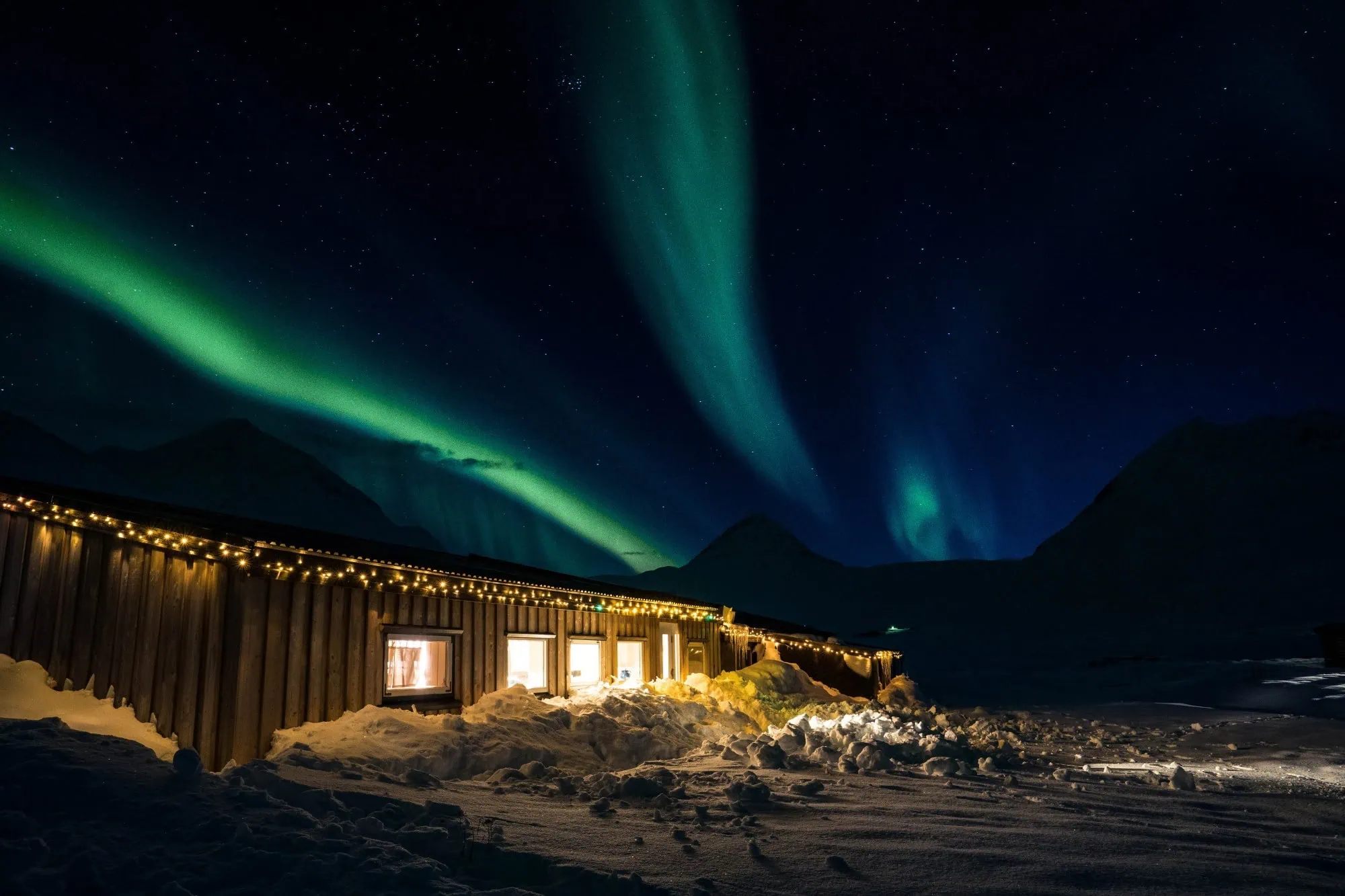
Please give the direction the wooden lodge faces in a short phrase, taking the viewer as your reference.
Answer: facing the viewer and to the right of the viewer
